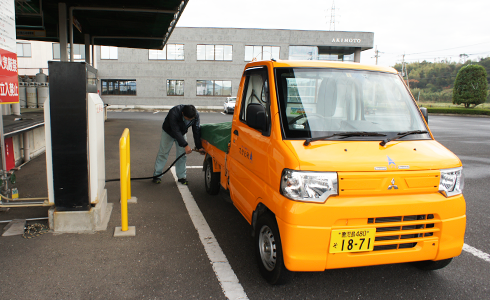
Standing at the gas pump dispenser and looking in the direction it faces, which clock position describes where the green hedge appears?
The green hedge is roughly at 11 o'clock from the gas pump dispenser.

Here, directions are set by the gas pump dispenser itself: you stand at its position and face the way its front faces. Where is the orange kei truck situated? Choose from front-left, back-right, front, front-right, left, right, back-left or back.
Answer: front-right

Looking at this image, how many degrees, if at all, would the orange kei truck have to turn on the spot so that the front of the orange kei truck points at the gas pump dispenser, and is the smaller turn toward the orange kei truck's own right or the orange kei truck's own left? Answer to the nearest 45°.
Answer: approximately 135° to the orange kei truck's own right

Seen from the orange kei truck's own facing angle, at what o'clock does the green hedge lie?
The green hedge is roughly at 8 o'clock from the orange kei truck.

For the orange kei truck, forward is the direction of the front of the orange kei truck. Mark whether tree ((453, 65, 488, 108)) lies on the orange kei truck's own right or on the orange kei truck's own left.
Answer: on the orange kei truck's own left

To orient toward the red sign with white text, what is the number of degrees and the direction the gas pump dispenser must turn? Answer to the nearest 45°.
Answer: approximately 135° to its left

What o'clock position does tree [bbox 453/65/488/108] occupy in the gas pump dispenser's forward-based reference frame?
The tree is roughly at 11 o'clock from the gas pump dispenser.

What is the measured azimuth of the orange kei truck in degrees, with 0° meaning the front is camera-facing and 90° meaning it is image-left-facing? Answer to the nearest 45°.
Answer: approximately 315°

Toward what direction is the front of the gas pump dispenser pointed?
to the viewer's right
